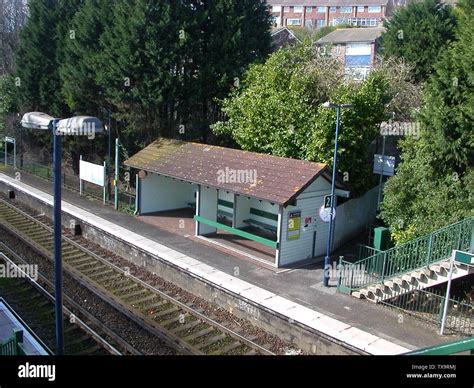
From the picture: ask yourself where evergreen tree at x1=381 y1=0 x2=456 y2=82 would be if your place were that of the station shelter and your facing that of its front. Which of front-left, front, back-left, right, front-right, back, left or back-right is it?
back

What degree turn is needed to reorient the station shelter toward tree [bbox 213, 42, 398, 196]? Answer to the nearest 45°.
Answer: approximately 180°

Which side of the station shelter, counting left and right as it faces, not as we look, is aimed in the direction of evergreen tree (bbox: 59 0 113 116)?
right

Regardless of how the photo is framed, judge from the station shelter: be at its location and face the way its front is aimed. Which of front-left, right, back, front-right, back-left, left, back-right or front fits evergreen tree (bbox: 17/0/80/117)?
right

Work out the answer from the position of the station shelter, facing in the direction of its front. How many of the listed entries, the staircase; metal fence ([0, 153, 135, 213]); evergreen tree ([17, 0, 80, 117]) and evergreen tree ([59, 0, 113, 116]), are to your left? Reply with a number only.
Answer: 1

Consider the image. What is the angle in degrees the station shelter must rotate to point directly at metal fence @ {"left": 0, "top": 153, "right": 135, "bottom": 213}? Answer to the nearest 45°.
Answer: approximately 90° to its right

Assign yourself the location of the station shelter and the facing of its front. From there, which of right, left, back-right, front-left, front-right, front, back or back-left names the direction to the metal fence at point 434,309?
left

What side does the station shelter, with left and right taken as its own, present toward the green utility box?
left

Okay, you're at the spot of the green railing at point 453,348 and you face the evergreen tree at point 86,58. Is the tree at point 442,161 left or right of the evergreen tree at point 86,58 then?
right

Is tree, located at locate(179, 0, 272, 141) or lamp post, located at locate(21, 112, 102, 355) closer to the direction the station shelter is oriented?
the lamp post

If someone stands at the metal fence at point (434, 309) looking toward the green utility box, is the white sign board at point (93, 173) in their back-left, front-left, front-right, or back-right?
front-left

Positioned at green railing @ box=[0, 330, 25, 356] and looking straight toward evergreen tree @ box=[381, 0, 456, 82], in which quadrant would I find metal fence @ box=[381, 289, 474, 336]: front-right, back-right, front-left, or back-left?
front-right

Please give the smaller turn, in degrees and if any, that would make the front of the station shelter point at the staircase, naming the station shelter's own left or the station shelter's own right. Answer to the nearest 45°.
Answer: approximately 90° to the station shelter's own left

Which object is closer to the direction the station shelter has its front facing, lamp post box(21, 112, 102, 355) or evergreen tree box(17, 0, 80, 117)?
the lamp post

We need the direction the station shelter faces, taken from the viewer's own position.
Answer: facing the viewer and to the left of the viewer

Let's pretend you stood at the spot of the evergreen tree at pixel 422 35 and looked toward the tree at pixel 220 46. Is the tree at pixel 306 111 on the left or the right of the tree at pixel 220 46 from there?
left

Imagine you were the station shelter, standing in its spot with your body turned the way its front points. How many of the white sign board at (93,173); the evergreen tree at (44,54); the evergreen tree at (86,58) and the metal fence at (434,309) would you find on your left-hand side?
1
